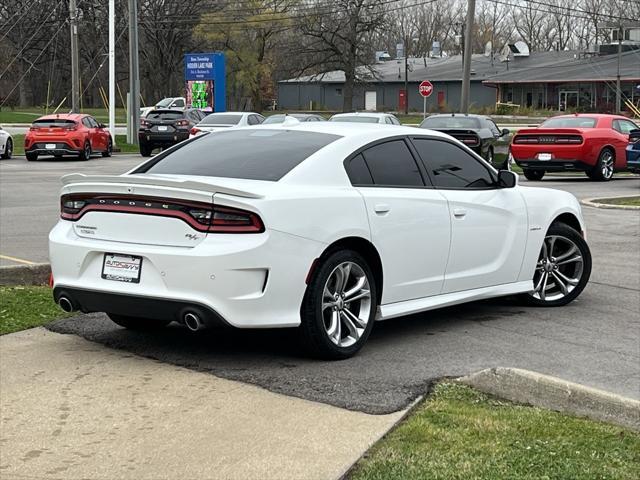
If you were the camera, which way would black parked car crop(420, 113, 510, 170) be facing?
facing away from the viewer and to the right of the viewer

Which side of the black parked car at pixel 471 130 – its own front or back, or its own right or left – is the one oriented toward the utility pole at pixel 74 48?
left

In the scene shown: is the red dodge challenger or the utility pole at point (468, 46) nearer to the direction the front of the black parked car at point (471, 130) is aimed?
the utility pole

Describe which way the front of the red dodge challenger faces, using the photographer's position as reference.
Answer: facing away from the viewer and to the right of the viewer

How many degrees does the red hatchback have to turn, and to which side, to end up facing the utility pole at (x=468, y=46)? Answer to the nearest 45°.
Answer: approximately 45° to its right

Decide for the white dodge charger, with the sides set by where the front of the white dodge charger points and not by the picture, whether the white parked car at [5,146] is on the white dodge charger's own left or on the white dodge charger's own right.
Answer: on the white dodge charger's own left

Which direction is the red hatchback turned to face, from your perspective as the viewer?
facing away from the viewer and to the right of the viewer

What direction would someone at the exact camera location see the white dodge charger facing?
facing away from the viewer and to the right of the viewer

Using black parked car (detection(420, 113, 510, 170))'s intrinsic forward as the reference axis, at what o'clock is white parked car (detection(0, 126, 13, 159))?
The white parked car is roughly at 8 o'clock from the black parked car.

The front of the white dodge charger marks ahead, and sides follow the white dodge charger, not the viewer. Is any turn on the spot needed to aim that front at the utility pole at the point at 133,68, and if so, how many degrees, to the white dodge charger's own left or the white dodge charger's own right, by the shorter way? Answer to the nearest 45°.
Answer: approximately 45° to the white dodge charger's own left

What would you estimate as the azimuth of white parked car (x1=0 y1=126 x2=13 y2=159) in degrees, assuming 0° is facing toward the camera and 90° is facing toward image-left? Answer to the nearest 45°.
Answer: approximately 225°

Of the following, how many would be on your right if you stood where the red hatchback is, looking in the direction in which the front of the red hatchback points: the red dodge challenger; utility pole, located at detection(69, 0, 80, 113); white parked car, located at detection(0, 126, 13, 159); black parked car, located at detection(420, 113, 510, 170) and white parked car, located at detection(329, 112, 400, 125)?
3
